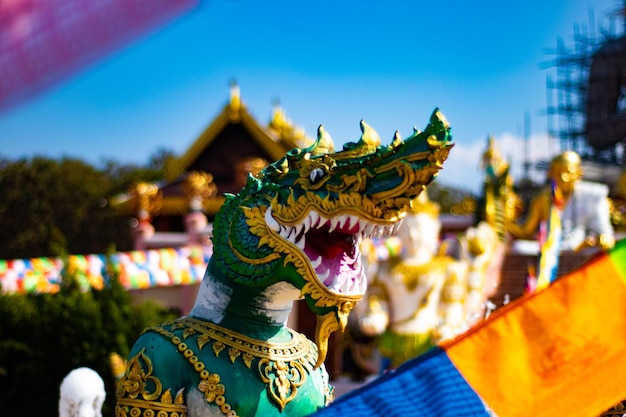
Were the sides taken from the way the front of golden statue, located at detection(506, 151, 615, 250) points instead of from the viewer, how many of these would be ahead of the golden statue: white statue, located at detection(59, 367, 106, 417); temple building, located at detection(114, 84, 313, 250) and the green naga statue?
2

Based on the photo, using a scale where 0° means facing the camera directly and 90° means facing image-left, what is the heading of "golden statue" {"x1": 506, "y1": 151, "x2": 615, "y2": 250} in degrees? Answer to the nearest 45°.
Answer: approximately 0°

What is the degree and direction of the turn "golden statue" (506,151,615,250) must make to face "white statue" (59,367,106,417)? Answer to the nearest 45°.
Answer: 0° — it already faces it

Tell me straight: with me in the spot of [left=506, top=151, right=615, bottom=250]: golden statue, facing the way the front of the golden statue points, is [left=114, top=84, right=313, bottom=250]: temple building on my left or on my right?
on my right

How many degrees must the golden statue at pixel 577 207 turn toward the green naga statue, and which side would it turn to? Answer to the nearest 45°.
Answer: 0° — it already faces it

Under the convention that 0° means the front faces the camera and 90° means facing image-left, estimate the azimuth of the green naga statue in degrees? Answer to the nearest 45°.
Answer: approximately 315°

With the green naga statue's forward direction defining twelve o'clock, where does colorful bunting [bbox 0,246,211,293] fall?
The colorful bunting is roughly at 7 o'clock from the green naga statue.

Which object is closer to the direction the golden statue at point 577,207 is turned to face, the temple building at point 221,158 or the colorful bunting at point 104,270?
the colorful bunting

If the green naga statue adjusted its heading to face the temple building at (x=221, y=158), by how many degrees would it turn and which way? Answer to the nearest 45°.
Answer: approximately 135° to its left
